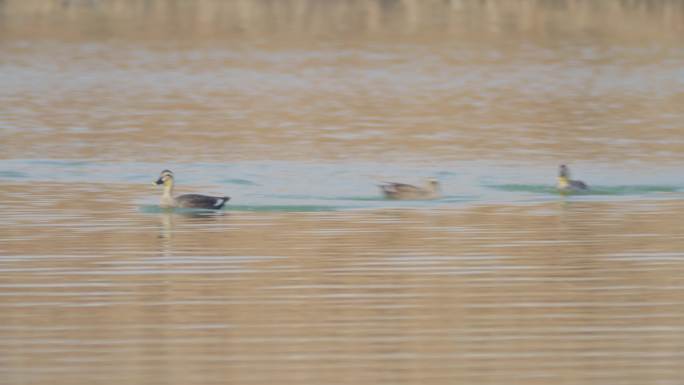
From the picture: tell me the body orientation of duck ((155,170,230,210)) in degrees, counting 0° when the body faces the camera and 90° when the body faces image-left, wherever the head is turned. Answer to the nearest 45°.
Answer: approximately 90°

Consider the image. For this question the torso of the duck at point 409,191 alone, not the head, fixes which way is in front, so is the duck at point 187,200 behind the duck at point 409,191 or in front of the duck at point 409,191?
behind

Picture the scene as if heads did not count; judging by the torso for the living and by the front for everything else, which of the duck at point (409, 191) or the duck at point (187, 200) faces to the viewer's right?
the duck at point (409, 191)

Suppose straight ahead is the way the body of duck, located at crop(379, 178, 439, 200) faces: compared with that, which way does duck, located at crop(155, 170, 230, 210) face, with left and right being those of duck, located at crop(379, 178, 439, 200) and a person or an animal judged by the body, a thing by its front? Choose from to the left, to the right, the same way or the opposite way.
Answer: the opposite way

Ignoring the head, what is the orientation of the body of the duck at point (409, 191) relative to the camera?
to the viewer's right

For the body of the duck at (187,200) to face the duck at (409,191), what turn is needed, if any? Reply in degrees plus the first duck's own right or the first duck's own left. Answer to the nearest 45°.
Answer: approximately 180°

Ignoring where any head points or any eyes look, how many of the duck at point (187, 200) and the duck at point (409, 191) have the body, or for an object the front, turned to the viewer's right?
1

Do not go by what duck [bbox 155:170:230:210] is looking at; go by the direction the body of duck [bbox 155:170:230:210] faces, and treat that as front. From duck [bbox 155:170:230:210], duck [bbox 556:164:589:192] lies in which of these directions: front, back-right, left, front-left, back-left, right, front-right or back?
back
